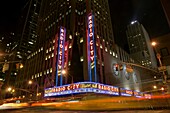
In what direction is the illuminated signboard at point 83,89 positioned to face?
toward the camera
